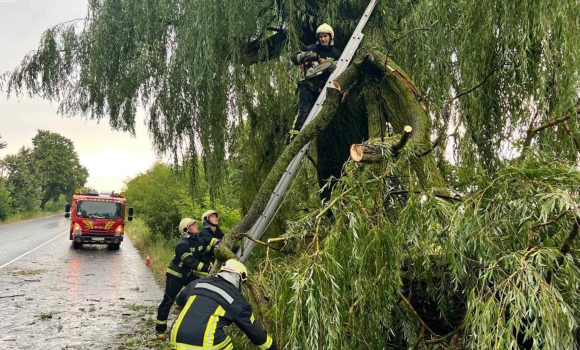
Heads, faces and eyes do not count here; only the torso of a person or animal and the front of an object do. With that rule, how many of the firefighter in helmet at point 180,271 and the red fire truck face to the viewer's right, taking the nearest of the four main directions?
1

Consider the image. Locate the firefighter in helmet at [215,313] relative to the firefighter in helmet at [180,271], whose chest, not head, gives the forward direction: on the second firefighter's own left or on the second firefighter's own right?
on the second firefighter's own right

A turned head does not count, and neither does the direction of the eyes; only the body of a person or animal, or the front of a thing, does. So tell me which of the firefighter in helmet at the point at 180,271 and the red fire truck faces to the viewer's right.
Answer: the firefighter in helmet

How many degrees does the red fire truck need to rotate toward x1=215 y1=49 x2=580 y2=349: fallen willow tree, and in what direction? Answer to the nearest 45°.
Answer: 0° — it already faces it

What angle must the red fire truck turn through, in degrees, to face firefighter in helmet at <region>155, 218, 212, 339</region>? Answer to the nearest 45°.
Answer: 0° — it already faces them

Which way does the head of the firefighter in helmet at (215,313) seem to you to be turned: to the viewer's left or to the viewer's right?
to the viewer's right

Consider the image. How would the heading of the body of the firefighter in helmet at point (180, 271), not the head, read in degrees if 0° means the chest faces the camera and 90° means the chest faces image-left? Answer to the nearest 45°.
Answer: approximately 270°

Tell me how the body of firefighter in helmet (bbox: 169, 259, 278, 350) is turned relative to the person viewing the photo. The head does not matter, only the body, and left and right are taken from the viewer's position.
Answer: facing away from the viewer and to the right of the viewer
